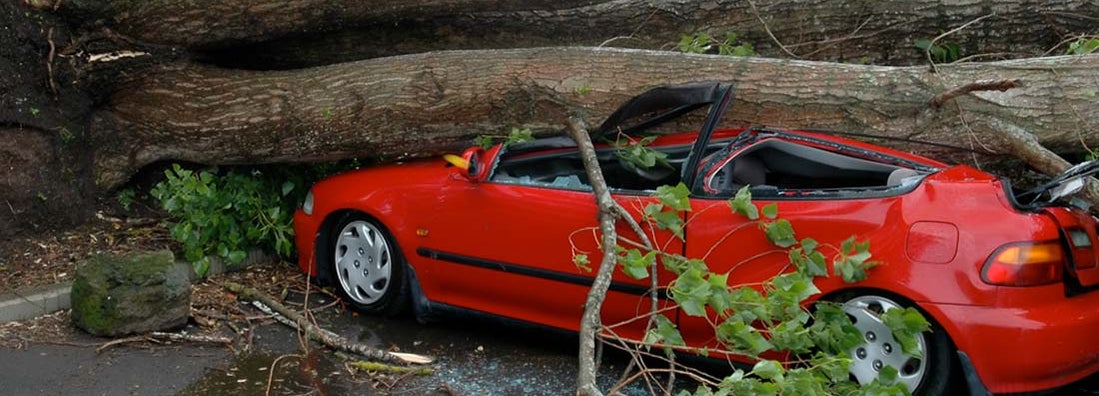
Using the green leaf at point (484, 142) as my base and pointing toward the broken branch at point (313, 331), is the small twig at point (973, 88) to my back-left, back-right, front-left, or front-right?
back-left

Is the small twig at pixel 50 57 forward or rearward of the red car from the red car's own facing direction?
forward

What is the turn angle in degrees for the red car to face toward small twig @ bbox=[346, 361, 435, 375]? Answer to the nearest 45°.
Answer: approximately 45° to its left

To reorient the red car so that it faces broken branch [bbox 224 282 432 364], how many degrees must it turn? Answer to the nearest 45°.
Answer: approximately 45° to its left

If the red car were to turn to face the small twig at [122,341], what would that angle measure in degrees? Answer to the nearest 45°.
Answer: approximately 45° to its left

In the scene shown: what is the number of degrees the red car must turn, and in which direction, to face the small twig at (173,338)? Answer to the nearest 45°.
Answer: approximately 45° to its left

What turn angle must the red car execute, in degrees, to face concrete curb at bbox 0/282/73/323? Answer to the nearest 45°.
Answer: approximately 45° to its left

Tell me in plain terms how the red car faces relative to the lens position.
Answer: facing away from the viewer and to the left of the viewer

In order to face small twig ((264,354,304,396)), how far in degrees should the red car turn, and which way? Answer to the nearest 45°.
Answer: approximately 45° to its left

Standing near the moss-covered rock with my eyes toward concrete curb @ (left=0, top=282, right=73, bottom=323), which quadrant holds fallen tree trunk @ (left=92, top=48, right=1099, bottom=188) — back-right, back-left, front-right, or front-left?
back-right
